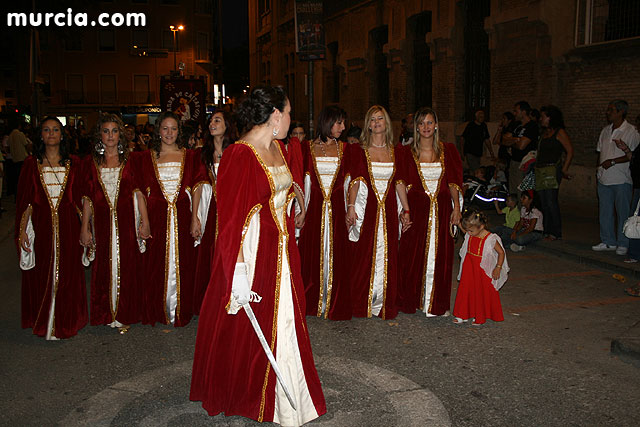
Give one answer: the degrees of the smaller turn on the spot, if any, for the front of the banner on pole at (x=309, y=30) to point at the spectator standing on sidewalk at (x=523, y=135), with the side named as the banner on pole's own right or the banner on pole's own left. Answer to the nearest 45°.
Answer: approximately 45° to the banner on pole's own left

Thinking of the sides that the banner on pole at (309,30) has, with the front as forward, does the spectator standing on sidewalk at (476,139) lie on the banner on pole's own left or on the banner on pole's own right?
on the banner on pole's own left

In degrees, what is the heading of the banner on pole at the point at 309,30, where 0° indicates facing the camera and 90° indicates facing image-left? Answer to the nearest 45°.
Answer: approximately 0°

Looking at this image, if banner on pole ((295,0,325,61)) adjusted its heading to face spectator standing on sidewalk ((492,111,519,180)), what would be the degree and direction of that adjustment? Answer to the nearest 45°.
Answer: approximately 45° to its left

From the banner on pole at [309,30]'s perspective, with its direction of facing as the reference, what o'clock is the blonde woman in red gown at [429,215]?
The blonde woman in red gown is roughly at 12 o'clock from the banner on pole.

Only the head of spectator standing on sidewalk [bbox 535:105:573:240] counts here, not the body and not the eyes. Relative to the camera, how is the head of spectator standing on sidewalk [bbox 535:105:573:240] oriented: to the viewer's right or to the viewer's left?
to the viewer's left

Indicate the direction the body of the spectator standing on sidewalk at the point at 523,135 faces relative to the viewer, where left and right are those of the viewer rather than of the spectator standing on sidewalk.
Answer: facing to the left of the viewer
